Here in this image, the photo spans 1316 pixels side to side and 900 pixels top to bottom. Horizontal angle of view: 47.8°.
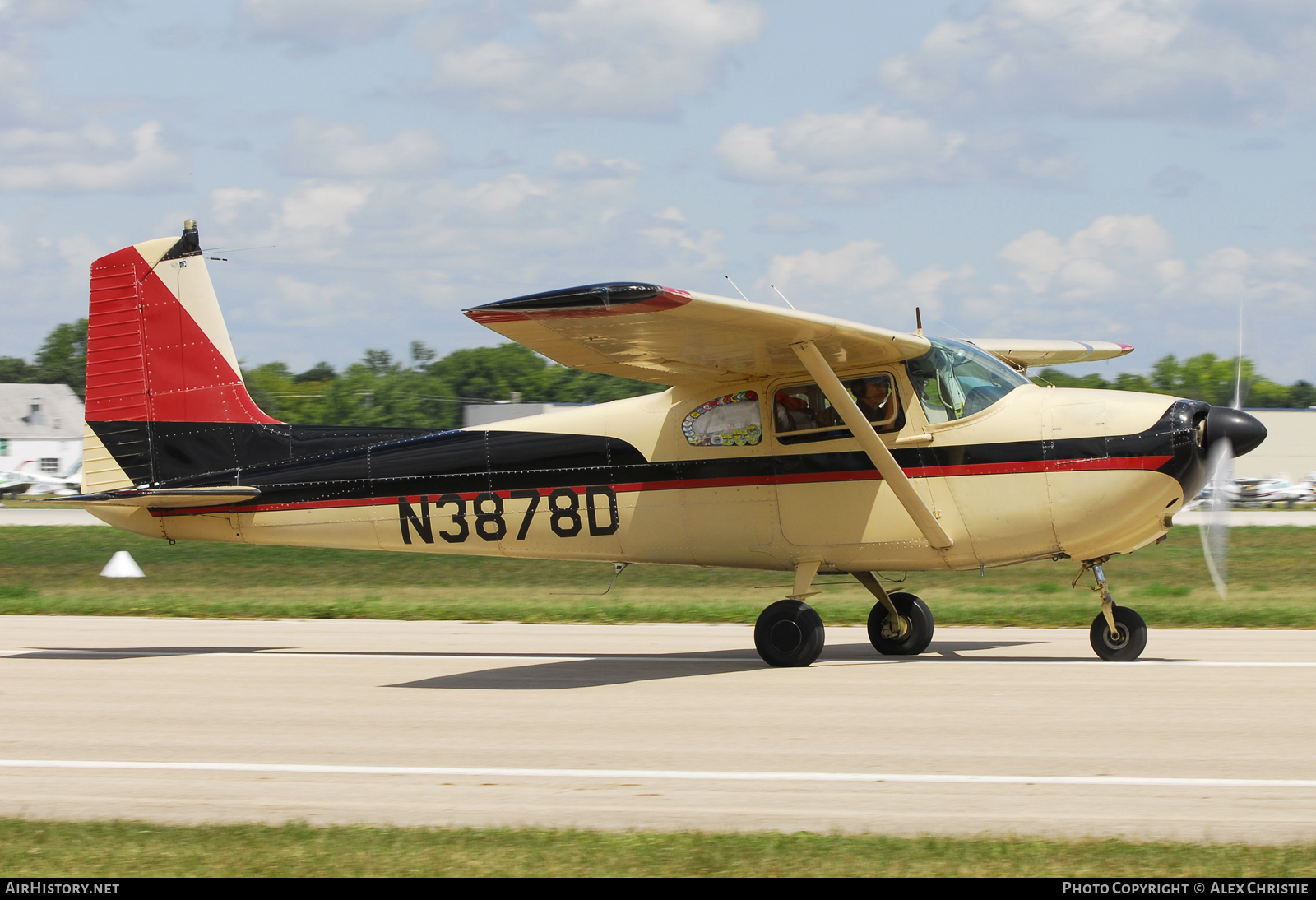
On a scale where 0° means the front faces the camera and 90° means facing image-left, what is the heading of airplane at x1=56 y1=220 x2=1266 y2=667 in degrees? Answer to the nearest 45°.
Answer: approximately 270°
